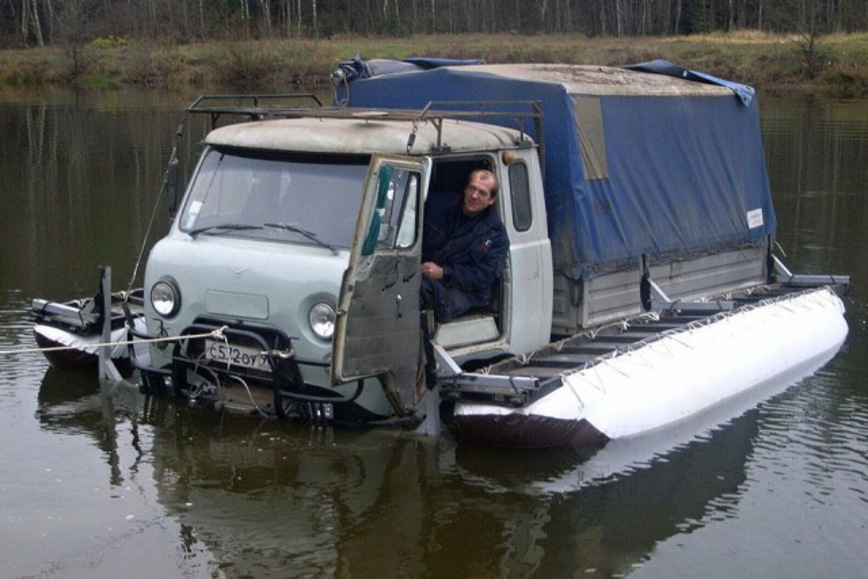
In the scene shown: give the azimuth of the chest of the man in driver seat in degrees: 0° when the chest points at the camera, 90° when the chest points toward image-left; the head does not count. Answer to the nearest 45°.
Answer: approximately 45°
